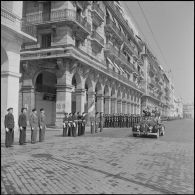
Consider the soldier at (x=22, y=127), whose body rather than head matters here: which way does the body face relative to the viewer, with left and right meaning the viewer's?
facing to the right of the viewer

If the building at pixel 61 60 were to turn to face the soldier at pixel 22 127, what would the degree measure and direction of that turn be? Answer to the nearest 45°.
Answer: approximately 45° to its right

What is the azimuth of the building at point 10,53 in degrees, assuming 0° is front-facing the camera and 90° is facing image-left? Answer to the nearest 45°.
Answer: approximately 315°

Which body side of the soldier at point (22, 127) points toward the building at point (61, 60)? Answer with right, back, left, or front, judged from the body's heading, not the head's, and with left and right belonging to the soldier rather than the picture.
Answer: left

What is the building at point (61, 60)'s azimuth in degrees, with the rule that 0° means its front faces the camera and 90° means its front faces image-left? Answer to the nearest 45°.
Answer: approximately 315°
